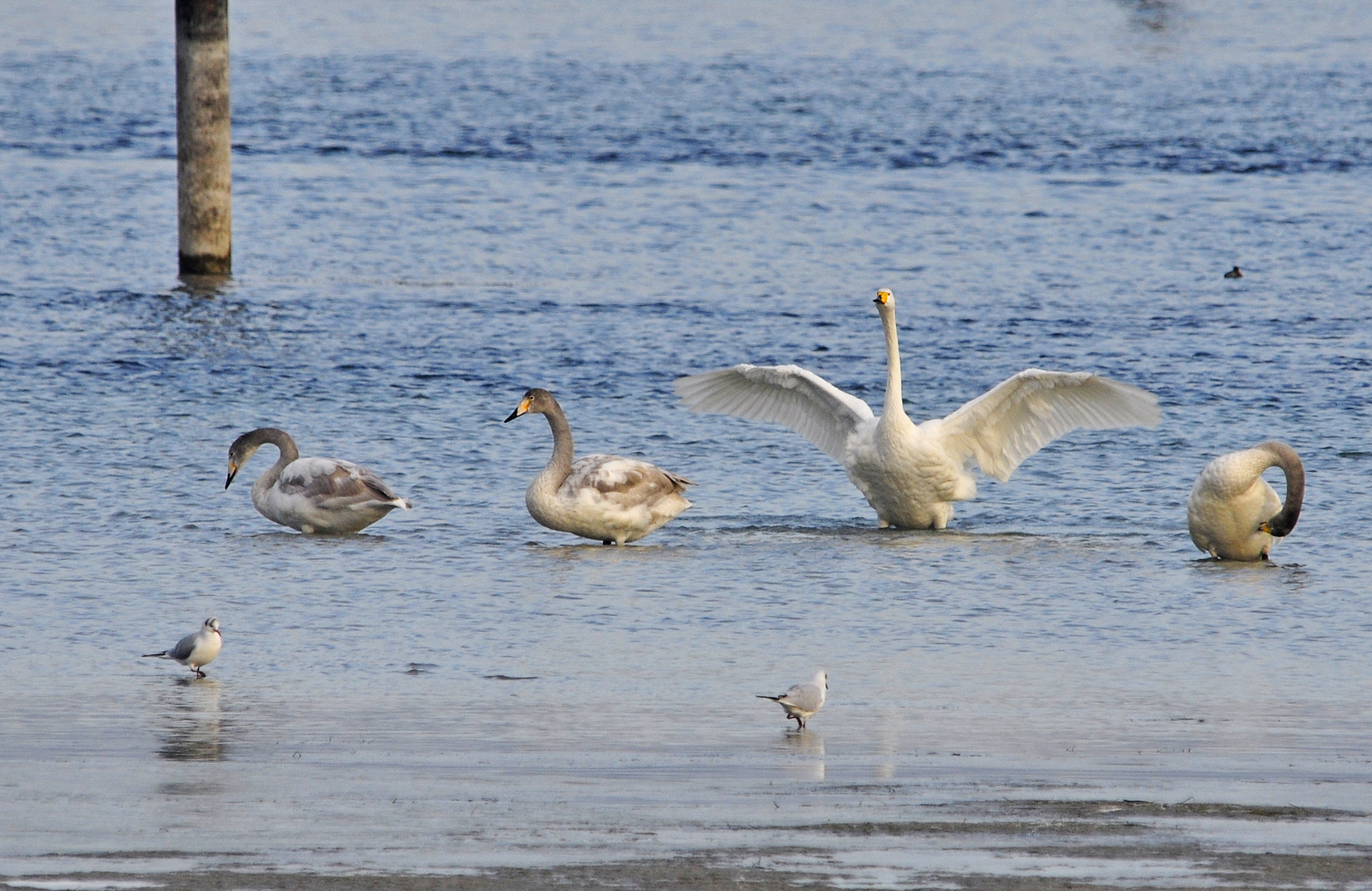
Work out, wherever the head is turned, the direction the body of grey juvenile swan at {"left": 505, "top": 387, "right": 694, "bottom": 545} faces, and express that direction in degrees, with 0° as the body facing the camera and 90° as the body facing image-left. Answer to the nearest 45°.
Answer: approximately 90°

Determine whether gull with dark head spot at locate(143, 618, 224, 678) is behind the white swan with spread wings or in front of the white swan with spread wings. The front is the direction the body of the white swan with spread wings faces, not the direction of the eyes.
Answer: in front

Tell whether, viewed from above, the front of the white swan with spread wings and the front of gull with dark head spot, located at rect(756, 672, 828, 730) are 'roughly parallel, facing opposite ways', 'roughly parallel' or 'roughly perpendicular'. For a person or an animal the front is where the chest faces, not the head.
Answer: roughly perpendicular

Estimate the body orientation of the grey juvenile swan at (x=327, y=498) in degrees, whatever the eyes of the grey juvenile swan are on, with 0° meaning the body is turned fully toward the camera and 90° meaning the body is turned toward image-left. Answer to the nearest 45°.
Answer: approximately 90°

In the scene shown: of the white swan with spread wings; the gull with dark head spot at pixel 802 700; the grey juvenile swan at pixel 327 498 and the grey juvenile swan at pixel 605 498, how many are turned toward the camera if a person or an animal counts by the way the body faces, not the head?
1

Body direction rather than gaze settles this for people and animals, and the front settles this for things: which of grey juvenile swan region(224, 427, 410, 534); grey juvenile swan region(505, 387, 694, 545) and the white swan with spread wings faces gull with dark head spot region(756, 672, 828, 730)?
the white swan with spread wings

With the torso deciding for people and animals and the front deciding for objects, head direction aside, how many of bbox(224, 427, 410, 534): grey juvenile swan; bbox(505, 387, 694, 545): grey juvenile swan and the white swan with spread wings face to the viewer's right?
0

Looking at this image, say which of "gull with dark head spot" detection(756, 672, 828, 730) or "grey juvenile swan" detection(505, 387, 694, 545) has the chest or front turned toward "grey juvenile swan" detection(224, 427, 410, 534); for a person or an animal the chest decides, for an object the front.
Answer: "grey juvenile swan" detection(505, 387, 694, 545)

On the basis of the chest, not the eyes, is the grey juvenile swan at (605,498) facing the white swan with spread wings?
no

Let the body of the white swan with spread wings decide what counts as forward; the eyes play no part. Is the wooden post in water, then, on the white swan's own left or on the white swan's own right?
on the white swan's own right

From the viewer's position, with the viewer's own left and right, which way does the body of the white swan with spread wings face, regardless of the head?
facing the viewer

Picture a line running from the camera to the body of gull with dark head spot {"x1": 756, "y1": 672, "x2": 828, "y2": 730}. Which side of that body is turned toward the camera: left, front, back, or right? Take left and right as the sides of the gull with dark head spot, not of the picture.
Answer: right

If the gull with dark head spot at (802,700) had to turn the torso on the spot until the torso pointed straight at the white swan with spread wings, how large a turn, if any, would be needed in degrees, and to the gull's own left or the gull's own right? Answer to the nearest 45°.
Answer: approximately 90° to the gull's own left

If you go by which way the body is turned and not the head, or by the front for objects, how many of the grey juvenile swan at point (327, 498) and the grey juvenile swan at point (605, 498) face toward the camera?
0

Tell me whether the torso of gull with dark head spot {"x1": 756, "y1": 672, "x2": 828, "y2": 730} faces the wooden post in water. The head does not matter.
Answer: no

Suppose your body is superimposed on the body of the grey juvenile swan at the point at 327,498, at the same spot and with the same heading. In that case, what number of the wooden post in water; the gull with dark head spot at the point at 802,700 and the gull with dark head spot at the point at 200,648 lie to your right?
1

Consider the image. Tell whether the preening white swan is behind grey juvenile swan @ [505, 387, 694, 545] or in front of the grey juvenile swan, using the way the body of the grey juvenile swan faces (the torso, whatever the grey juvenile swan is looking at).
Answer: behind

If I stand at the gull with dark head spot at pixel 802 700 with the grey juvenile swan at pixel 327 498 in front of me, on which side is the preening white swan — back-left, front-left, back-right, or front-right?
front-right
